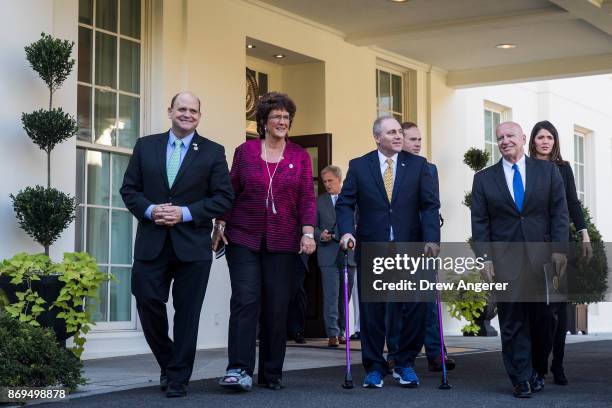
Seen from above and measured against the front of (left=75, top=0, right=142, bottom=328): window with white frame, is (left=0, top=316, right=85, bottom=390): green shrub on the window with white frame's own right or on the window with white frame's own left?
on the window with white frame's own right

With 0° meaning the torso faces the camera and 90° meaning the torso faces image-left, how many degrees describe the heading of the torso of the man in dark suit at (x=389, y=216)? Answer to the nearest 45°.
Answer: approximately 0°

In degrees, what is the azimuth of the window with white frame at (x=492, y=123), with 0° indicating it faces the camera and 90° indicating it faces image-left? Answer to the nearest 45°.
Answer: approximately 315°

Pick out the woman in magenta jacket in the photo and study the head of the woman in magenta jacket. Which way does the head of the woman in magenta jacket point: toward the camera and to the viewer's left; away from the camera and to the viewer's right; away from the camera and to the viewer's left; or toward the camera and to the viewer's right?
toward the camera and to the viewer's right

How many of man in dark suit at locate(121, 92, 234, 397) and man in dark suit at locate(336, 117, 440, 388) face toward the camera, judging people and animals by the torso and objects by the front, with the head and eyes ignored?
2

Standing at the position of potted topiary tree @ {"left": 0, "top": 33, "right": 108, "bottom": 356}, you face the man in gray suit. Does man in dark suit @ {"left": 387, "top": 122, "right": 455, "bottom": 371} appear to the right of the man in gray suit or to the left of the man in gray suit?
right
